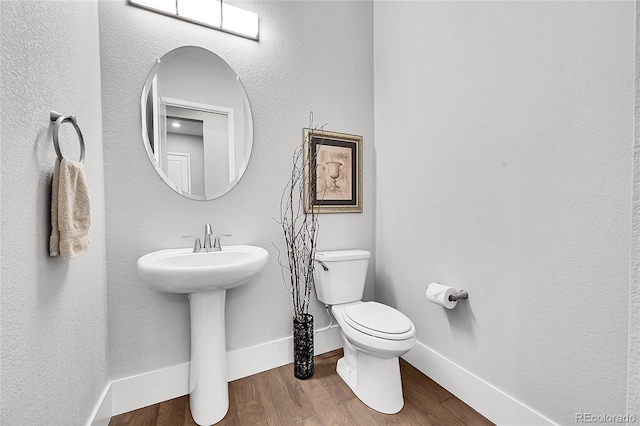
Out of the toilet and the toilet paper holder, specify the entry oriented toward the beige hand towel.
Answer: the toilet paper holder

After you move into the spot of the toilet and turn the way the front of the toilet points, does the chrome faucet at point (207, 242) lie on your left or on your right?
on your right

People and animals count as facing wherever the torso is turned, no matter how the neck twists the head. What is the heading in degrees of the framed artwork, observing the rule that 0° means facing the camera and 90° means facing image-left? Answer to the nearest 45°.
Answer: approximately 315°

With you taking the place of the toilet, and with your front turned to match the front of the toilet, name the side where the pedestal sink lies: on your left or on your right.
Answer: on your right

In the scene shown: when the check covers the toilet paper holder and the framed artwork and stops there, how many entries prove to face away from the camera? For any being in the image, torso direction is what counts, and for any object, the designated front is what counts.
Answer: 0

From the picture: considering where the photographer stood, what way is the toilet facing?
facing the viewer and to the right of the viewer

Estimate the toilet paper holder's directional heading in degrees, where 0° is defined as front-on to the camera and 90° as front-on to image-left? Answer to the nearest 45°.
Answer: approximately 45°

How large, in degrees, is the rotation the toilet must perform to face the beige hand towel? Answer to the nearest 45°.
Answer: approximately 90° to its right

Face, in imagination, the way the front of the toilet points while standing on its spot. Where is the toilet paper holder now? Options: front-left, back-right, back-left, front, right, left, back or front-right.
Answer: front-left

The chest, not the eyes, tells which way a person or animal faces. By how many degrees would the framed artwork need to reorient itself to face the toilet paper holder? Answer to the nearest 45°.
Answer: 0° — it already faces it

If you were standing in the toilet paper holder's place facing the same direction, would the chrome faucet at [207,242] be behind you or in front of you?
in front

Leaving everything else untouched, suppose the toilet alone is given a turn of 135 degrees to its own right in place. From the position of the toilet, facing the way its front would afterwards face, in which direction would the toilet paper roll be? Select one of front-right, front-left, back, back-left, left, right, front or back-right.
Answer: back

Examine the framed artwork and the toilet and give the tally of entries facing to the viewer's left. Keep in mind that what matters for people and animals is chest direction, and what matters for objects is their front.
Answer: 0

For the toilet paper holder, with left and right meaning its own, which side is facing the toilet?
front
